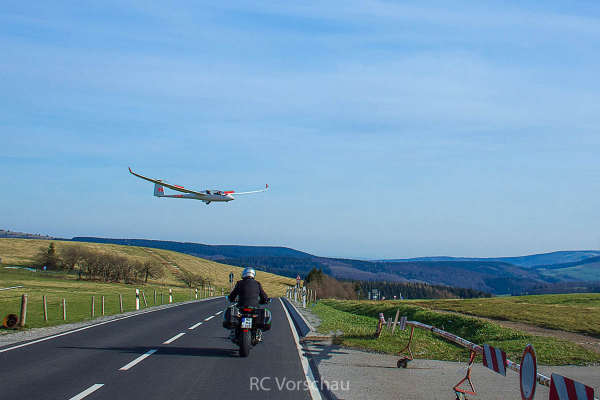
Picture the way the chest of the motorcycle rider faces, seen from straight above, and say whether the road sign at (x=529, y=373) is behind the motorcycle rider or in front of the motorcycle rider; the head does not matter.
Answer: behind

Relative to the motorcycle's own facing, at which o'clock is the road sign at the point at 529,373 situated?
The road sign is roughly at 5 o'clock from the motorcycle.

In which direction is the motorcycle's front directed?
away from the camera

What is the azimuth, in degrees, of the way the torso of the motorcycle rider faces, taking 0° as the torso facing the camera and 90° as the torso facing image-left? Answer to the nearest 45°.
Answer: approximately 180°
